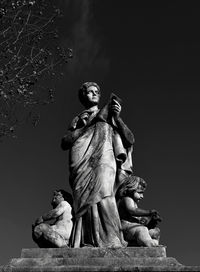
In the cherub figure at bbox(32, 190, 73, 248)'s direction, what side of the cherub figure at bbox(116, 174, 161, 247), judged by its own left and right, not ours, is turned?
back

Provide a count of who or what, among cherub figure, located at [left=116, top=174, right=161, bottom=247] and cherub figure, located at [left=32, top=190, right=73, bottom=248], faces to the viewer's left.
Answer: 1

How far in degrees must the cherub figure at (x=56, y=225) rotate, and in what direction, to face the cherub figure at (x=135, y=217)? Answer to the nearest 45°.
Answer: approximately 180°

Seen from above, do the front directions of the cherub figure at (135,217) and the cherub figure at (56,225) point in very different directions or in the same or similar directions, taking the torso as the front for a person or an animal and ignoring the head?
very different directions

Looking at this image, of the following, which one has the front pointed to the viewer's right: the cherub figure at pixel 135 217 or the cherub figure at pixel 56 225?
the cherub figure at pixel 135 217

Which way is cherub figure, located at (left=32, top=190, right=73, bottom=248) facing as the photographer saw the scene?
facing to the left of the viewer

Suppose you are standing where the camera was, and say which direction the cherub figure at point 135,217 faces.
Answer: facing to the right of the viewer
